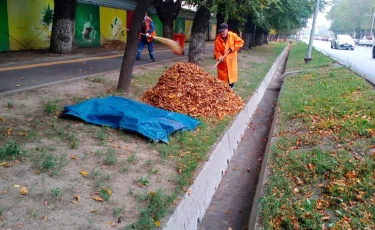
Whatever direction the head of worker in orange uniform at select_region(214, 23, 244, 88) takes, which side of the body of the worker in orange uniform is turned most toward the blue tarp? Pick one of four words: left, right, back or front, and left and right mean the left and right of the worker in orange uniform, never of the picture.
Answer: front

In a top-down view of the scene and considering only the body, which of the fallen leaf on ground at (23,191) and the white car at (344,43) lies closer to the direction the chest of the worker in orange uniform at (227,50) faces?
the fallen leaf on ground

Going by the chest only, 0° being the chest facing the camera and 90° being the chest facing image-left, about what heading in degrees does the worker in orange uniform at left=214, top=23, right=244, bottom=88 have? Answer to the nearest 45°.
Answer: approximately 45°

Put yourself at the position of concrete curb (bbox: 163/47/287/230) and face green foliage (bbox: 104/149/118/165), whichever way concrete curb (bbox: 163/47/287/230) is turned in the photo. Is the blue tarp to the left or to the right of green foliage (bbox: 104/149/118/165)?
right

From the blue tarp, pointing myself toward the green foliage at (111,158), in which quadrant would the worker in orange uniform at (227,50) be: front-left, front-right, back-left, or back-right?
back-left

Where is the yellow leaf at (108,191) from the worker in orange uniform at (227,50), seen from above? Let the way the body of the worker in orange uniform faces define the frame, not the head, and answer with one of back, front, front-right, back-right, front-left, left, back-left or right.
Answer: front-left

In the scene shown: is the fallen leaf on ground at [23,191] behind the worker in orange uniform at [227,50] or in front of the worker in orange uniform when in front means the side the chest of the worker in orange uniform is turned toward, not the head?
in front

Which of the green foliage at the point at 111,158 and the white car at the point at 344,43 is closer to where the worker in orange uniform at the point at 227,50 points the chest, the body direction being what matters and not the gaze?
the green foliage

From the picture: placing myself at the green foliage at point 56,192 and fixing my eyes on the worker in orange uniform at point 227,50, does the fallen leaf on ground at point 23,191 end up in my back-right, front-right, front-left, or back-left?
back-left

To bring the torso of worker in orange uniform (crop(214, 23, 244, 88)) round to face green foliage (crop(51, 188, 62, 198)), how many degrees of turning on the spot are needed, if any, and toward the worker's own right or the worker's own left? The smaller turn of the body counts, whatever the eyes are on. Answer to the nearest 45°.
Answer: approximately 45° to the worker's own left

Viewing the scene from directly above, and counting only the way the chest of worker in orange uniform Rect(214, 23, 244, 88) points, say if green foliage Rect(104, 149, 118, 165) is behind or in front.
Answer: in front

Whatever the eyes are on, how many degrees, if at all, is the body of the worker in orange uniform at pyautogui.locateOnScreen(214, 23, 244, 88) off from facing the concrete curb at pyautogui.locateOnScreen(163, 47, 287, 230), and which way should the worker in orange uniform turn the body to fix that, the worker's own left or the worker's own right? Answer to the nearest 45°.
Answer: approximately 45° to the worker's own left
